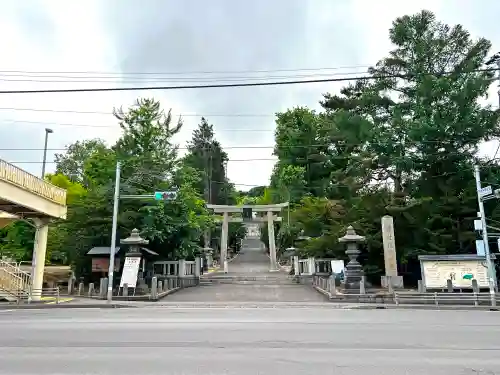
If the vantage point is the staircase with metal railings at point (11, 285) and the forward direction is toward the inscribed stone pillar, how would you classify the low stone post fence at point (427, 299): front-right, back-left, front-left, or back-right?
front-right

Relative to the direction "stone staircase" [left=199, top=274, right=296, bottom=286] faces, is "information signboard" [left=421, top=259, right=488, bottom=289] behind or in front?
in front

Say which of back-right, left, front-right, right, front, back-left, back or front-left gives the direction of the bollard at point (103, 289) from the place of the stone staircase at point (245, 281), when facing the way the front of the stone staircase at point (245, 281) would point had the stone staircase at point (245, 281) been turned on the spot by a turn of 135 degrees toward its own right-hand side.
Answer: left

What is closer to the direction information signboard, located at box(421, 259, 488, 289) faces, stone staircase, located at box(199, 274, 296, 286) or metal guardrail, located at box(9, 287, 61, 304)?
the metal guardrail

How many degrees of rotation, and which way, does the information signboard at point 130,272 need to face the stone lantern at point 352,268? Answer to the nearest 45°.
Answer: approximately 90° to its left

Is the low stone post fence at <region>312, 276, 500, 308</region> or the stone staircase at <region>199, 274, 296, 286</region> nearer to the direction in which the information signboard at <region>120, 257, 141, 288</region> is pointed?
the low stone post fence

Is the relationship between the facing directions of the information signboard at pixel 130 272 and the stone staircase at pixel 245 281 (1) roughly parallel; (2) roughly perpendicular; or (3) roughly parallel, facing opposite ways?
roughly parallel

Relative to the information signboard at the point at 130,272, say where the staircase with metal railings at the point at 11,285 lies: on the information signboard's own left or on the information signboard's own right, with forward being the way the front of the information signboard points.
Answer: on the information signboard's own right

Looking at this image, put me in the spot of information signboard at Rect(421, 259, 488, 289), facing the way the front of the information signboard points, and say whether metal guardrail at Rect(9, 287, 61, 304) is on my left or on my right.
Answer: on my right

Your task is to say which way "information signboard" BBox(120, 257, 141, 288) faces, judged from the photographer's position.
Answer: facing the viewer

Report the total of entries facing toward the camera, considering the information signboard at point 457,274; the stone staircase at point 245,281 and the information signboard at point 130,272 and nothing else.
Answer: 3

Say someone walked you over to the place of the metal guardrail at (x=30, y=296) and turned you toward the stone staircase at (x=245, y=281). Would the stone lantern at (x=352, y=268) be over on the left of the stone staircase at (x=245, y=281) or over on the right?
right

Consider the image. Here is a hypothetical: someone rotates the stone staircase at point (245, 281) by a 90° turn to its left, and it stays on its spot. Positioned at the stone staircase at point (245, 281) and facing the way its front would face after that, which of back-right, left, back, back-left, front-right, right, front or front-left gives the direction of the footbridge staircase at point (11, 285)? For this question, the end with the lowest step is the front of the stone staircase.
back-right

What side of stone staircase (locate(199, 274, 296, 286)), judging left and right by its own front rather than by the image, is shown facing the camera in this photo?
front

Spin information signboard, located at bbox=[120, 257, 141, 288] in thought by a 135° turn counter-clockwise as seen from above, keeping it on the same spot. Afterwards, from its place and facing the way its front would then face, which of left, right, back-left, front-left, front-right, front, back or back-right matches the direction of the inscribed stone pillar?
front-right

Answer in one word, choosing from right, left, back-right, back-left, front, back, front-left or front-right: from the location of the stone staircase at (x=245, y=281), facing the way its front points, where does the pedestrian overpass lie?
front-right

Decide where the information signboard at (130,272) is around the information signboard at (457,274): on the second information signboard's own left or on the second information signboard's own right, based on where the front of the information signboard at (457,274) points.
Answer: on the second information signboard's own right

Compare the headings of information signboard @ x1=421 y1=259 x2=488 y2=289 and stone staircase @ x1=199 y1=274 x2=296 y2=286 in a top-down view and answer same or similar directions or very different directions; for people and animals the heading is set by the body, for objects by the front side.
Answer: same or similar directions
